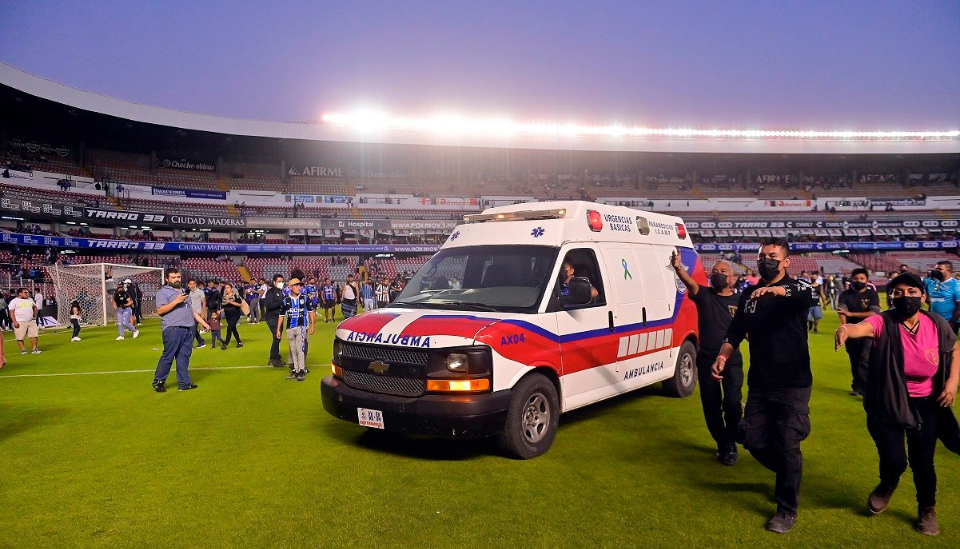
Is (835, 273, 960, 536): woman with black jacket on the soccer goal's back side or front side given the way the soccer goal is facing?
on the front side

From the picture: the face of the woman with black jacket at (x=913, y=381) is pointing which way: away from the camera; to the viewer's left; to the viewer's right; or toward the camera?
toward the camera

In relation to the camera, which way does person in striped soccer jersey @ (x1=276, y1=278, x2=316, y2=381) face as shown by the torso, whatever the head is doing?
toward the camera

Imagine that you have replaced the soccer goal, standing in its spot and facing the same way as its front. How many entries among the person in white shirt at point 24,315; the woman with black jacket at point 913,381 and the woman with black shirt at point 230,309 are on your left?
0

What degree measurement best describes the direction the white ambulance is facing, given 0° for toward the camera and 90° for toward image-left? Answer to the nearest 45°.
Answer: approximately 45°

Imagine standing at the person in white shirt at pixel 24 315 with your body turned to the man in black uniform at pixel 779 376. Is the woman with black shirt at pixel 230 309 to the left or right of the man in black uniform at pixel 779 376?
left

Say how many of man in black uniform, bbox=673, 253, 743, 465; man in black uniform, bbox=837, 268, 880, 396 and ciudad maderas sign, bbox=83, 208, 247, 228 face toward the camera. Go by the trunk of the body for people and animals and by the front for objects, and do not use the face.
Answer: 3

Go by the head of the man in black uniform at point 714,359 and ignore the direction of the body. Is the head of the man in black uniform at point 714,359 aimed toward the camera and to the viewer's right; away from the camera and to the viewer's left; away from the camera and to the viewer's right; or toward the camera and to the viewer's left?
toward the camera and to the viewer's left

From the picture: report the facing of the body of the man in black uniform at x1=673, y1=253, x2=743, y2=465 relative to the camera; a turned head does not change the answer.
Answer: toward the camera

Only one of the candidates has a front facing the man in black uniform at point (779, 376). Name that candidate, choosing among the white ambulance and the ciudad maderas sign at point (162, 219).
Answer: the ciudad maderas sign

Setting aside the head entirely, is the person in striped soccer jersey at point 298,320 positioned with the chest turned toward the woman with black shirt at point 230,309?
no

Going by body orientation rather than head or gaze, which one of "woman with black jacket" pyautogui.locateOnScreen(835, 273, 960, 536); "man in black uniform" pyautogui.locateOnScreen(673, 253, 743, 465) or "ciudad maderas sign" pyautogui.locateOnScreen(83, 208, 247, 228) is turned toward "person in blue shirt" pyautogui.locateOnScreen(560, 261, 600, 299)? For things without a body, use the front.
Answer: the ciudad maderas sign

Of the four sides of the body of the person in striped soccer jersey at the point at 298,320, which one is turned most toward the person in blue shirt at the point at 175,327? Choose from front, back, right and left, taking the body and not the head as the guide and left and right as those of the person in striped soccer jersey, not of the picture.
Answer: right

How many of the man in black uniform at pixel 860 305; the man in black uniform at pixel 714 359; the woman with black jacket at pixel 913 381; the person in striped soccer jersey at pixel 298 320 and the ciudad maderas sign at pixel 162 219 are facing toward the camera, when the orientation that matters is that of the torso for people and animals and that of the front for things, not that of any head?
5

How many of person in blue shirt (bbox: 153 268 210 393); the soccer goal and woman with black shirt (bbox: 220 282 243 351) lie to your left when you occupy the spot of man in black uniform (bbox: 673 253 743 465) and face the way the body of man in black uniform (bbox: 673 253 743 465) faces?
0

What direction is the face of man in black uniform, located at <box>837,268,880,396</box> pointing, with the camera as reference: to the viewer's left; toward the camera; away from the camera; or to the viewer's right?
toward the camera

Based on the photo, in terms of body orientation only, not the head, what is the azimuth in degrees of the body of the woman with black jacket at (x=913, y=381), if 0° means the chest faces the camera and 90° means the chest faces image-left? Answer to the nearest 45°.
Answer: approximately 0°

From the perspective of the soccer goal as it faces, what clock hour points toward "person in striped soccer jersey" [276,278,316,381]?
The person in striped soccer jersey is roughly at 1 o'clock from the soccer goal.

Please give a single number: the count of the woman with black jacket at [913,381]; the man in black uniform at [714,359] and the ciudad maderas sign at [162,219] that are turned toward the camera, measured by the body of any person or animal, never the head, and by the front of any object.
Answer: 3
